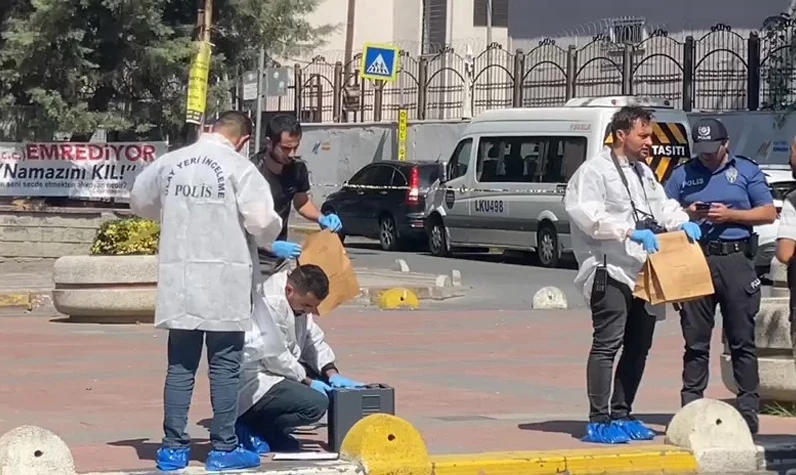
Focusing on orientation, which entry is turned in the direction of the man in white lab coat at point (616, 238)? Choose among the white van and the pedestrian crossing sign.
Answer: the pedestrian crossing sign

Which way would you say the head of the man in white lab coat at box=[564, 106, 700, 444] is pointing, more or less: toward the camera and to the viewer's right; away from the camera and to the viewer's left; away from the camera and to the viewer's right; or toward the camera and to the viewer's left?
toward the camera and to the viewer's right

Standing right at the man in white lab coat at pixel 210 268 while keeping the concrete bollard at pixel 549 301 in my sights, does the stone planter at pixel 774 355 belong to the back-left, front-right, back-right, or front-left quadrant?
front-right

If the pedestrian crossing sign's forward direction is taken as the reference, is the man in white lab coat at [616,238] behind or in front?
in front

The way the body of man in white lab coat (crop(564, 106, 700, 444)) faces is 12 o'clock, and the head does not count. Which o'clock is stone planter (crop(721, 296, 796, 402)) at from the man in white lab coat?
The stone planter is roughly at 9 o'clock from the man in white lab coat.

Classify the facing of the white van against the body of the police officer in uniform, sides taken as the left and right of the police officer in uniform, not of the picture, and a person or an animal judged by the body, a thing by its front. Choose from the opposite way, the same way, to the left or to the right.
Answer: to the right

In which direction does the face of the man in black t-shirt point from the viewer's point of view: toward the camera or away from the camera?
toward the camera

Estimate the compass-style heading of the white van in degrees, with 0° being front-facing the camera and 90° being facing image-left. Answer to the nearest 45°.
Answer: approximately 135°

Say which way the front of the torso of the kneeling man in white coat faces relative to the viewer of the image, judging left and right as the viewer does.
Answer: facing the viewer and to the right of the viewer

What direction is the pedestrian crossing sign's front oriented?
toward the camera
